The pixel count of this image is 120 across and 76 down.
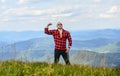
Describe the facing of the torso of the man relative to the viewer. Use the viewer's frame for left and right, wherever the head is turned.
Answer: facing the viewer
